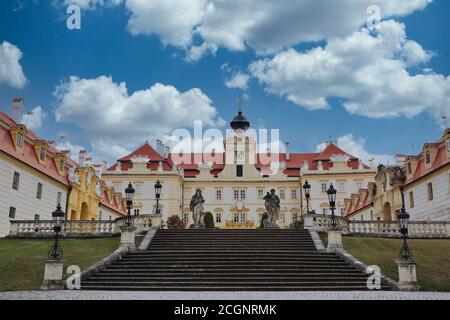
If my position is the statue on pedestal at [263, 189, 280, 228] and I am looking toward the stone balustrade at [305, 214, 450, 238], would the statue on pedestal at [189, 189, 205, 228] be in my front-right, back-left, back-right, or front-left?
back-right

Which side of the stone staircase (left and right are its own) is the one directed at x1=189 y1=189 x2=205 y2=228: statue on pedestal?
back

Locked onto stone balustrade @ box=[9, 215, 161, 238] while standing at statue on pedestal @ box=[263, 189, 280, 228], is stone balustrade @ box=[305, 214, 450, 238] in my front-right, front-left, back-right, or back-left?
back-left

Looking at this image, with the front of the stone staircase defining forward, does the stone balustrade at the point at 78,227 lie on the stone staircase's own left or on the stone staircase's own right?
on the stone staircase's own right

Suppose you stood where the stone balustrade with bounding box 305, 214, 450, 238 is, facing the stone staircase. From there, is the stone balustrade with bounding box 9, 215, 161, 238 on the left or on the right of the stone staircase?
right

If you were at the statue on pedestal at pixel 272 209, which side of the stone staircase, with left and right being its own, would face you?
back

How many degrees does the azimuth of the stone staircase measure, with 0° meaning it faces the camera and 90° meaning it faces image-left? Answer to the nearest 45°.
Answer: approximately 0°

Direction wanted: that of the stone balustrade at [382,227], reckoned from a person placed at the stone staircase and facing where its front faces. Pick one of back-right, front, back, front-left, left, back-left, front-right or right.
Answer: back-left
